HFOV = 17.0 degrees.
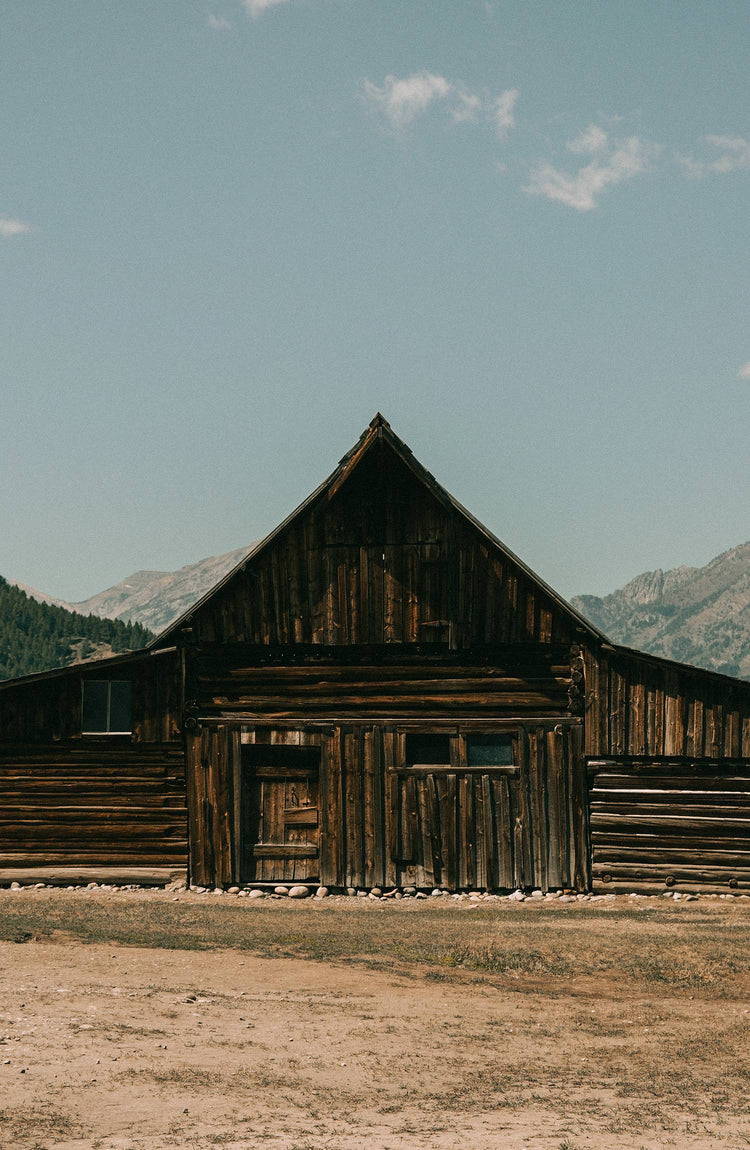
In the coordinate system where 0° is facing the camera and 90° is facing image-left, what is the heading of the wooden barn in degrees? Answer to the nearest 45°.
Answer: approximately 0°
